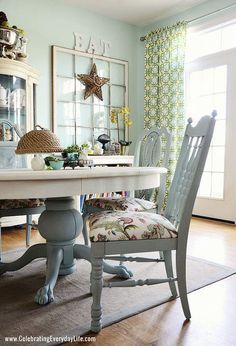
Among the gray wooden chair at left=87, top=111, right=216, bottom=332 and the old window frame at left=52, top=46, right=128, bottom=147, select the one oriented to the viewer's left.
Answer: the gray wooden chair

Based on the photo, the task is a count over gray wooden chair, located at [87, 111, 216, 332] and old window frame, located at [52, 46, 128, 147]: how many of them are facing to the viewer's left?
1

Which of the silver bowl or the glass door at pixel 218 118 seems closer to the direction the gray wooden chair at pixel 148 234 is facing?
the silver bowl

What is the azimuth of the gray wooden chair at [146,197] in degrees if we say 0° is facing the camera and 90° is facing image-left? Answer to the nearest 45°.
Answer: approximately 45°

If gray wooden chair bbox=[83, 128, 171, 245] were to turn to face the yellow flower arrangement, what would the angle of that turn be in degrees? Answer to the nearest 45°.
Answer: approximately 135° to its right

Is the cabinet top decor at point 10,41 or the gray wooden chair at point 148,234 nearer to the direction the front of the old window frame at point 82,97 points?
the gray wooden chair

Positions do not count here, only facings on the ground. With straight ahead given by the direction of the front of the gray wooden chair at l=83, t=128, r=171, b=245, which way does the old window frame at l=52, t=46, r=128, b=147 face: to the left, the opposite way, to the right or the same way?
to the left

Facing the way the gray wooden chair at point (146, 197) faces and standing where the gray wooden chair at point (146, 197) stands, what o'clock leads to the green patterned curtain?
The green patterned curtain is roughly at 5 o'clock from the gray wooden chair.

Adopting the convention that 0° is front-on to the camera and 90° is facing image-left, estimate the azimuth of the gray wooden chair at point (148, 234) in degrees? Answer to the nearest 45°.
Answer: approximately 90°

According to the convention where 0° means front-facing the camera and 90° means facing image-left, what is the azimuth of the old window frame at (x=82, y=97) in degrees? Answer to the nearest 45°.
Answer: approximately 315°

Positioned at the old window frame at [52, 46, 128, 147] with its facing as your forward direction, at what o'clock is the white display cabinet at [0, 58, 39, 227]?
The white display cabinet is roughly at 3 o'clock from the old window frame.
